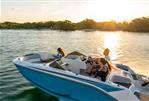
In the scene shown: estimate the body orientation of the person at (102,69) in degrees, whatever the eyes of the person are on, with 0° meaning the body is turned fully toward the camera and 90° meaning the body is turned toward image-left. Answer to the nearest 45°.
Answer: approximately 90°

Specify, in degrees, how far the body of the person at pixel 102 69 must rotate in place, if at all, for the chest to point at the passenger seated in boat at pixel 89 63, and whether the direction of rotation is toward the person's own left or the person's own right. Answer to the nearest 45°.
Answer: approximately 45° to the person's own right

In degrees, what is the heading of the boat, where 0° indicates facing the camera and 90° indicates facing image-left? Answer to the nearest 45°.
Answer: approximately 90°
